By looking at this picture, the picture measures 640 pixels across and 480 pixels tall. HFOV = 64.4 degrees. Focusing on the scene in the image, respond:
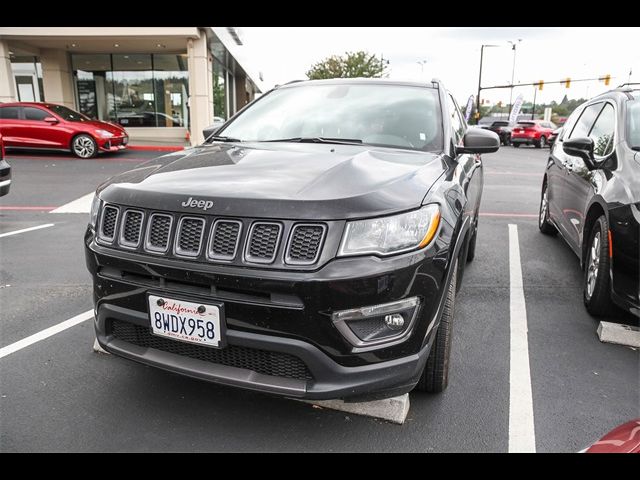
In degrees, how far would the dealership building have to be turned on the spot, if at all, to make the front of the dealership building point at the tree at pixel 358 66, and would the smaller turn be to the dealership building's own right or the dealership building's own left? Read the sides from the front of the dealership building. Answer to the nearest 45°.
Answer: approximately 135° to the dealership building's own left

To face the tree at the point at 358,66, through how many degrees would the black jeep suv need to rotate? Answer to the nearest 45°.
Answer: approximately 135° to its right

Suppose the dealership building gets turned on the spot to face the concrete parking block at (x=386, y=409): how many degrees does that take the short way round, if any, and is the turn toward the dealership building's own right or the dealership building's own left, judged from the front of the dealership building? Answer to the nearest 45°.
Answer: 0° — it already faces it

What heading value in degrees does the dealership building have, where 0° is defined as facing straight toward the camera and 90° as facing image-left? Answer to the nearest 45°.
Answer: approximately 0°

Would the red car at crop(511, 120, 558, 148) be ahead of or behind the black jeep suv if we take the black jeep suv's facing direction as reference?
behind

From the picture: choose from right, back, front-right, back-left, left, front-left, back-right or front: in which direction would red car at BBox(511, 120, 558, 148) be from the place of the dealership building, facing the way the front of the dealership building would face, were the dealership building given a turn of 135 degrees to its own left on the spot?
front-right

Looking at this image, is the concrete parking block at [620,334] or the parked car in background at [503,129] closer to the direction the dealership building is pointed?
the concrete parking block

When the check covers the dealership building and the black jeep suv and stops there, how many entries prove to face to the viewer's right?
0

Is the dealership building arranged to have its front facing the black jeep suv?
yes

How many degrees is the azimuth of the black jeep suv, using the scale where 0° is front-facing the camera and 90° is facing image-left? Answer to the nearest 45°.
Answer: approximately 45°

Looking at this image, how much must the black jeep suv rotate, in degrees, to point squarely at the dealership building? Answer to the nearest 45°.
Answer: approximately 135° to its right

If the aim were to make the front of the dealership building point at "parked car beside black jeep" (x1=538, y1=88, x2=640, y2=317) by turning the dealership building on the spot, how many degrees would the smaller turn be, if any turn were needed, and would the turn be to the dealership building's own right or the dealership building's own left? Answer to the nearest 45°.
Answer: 0° — it already faces it

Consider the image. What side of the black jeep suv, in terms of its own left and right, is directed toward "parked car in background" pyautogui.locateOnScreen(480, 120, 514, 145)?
back

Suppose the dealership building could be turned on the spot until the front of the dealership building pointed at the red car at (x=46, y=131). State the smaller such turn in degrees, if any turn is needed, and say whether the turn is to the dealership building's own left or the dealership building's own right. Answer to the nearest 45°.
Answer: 0° — it already faces it

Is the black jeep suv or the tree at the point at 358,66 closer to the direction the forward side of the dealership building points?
the black jeep suv
